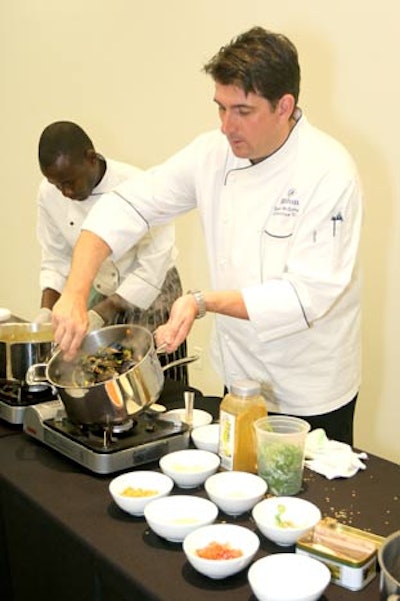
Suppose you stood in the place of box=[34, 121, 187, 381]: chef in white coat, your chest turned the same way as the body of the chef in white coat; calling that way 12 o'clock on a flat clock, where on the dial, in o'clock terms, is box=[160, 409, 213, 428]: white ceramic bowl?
The white ceramic bowl is roughly at 10 o'clock from the chef in white coat.

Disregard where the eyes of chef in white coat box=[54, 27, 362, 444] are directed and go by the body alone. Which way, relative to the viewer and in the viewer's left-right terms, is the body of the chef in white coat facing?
facing the viewer and to the left of the viewer

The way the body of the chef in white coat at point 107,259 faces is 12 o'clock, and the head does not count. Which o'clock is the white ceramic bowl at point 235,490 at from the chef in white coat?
The white ceramic bowl is roughly at 10 o'clock from the chef in white coat.

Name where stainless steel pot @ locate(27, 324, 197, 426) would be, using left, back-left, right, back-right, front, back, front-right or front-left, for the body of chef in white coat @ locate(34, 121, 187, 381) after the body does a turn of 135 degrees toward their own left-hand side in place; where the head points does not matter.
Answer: right

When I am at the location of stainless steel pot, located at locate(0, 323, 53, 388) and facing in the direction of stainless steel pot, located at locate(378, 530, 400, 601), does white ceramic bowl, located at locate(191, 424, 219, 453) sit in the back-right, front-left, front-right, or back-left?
front-left

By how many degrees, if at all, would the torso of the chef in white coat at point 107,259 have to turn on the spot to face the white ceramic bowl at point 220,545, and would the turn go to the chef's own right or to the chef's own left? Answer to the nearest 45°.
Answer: approximately 45° to the chef's own left

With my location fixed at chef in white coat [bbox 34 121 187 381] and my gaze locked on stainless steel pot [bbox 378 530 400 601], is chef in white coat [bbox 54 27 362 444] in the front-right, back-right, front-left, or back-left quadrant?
front-left

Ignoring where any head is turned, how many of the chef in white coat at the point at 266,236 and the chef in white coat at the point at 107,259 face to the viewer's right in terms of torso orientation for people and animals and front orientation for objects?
0

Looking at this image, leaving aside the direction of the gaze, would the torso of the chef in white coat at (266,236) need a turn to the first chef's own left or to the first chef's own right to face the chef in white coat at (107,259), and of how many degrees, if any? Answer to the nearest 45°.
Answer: approximately 90° to the first chef's own right
